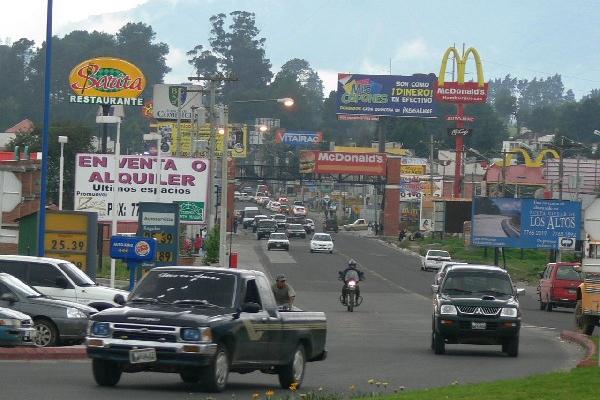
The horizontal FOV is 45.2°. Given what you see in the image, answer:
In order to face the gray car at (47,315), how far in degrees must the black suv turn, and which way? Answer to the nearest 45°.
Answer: approximately 45° to its right

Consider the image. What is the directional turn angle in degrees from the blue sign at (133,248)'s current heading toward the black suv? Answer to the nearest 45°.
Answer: approximately 45° to its left

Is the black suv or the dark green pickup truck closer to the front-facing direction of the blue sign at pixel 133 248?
the dark green pickup truck

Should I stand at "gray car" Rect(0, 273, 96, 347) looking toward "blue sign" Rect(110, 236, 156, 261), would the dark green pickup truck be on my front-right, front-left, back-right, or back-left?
back-right

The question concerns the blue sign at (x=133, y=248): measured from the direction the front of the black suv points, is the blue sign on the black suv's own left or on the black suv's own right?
on the black suv's own right

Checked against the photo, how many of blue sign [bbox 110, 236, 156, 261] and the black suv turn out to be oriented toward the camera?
2

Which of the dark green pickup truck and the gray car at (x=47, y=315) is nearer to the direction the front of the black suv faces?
the dark green pickup truck

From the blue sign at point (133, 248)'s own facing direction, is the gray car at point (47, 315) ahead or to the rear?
ahead

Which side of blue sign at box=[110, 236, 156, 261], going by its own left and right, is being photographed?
front

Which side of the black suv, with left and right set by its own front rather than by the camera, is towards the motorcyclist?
back
